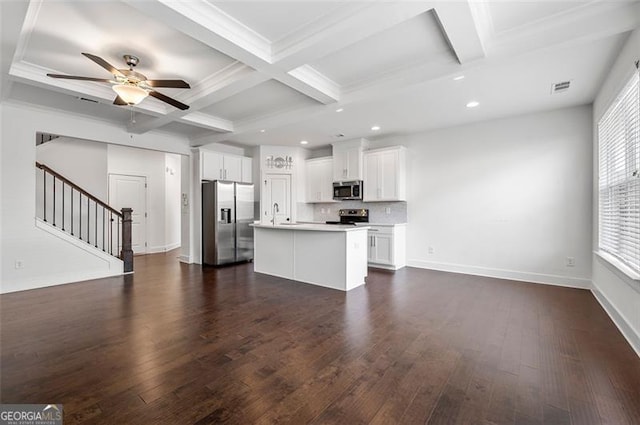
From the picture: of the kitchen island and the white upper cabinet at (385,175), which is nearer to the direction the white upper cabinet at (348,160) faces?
the kitchen island

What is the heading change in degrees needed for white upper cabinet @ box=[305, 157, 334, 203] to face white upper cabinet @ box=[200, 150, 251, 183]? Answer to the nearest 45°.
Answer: approximately 45° to its right

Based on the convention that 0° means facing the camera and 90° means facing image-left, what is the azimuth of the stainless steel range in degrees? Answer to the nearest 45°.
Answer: approximately 45°

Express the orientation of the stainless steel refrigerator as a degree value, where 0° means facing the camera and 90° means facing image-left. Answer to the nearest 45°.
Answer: approximately 315°

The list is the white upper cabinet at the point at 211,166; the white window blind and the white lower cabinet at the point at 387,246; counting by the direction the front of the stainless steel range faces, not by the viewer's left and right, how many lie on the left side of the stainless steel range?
2

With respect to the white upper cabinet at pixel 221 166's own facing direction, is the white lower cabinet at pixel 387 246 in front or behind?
in front

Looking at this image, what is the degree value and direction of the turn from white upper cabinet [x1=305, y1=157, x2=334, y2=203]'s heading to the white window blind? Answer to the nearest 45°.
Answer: approximately 90° to its left

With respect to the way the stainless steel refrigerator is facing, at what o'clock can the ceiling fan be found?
The ceiling fan is roughly at 2 o'clock from the stainless steel refrigerator.

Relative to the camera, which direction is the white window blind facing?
to the viewer's left

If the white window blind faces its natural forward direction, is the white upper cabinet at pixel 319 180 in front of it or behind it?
in front
